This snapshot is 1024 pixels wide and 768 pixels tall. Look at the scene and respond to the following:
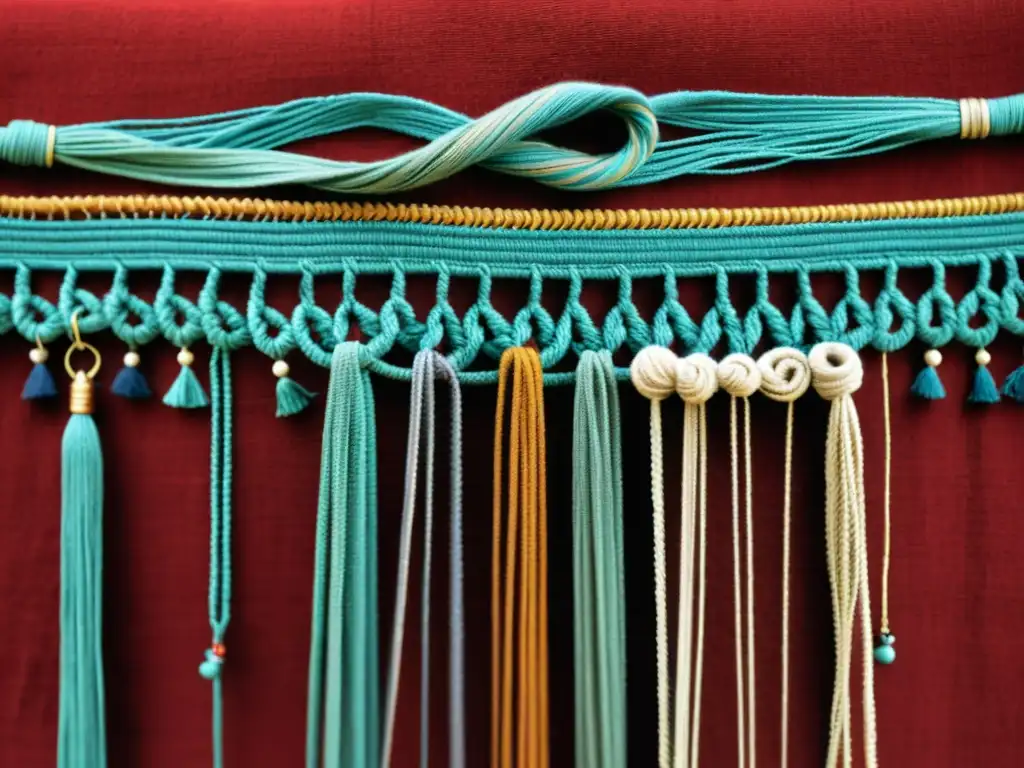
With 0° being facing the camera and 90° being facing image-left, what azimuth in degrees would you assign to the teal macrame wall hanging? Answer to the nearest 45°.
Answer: approximately 0°
